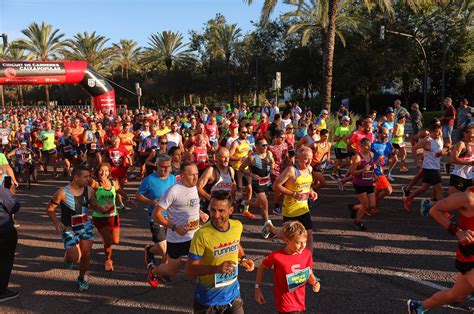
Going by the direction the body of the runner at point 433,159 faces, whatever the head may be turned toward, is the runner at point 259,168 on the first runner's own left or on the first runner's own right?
on the first runner's own right

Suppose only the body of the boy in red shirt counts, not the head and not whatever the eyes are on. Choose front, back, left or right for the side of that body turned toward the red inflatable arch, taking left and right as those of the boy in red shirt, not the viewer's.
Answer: back

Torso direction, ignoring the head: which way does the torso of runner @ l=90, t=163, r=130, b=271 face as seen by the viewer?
toward the camera

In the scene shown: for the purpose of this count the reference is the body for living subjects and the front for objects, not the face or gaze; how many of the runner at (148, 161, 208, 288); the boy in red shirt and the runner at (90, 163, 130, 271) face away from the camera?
0

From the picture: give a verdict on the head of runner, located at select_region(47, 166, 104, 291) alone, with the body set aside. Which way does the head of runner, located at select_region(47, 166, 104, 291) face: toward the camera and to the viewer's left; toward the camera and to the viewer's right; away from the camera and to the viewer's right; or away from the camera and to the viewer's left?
toward the camera and to the viewer's right

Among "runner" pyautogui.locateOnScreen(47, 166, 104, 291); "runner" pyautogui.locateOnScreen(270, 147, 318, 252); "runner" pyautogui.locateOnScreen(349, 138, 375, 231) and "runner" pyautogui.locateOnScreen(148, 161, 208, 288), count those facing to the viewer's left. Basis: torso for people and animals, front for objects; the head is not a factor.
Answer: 0

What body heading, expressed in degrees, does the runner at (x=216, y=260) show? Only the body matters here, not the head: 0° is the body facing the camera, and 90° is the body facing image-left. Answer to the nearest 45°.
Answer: approximately 315°

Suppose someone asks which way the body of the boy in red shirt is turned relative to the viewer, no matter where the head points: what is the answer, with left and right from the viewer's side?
facing the viewer and to the right of the viewer

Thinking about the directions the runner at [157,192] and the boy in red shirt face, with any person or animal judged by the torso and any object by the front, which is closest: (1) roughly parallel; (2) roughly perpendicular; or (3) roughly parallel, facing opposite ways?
roughly parallel

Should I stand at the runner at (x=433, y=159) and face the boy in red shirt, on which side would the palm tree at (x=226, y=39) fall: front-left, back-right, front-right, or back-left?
back-right

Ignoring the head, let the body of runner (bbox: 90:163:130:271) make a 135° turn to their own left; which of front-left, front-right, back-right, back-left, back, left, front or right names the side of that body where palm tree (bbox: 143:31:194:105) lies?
front-left

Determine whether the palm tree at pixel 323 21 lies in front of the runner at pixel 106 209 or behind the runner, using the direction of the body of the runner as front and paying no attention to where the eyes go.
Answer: behind

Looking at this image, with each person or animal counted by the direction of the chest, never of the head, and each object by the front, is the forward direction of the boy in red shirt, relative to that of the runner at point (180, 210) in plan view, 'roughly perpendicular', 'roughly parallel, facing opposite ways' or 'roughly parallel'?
roughly parallel

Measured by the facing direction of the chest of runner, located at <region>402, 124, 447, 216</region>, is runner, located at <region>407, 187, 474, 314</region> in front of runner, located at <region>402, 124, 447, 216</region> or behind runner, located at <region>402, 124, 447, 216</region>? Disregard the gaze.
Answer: in front

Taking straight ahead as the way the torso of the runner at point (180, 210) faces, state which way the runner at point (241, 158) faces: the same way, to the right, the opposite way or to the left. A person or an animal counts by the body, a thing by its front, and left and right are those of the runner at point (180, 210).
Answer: the same way
